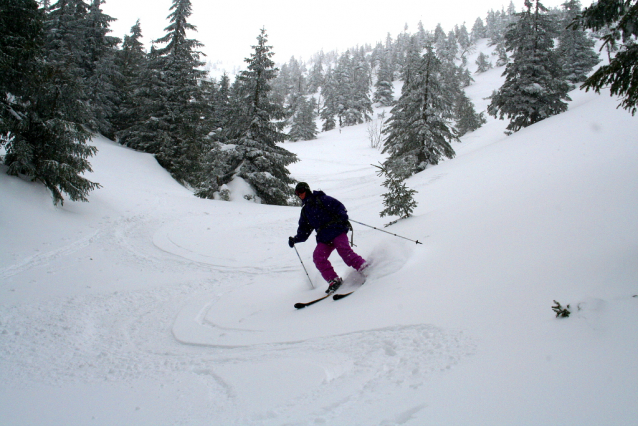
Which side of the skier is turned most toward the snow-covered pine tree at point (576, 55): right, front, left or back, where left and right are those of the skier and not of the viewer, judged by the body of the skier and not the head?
back

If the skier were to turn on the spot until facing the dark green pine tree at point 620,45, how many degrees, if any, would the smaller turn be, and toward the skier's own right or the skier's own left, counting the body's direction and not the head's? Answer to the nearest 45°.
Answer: approximately 135° to the skier's own left

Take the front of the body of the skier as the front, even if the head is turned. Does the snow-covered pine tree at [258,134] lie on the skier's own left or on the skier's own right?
on the skier's own right

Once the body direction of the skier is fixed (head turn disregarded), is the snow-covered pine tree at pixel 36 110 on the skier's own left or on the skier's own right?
on the skier's own right

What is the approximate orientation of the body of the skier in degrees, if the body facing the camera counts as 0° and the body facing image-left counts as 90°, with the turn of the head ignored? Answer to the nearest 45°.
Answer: approximately 45°

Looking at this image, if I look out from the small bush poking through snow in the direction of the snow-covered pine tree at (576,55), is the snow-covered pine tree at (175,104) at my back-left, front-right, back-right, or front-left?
front-left

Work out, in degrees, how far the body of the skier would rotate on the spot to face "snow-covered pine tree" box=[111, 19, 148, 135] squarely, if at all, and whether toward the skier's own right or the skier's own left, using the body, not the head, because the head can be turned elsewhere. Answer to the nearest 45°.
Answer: approximately 90° to the skier's own right

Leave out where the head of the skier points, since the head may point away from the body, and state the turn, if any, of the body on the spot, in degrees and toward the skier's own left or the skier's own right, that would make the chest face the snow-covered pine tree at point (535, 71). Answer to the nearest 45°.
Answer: approximately 180°

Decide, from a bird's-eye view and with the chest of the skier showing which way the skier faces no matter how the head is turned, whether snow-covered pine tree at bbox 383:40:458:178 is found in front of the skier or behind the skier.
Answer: behind
